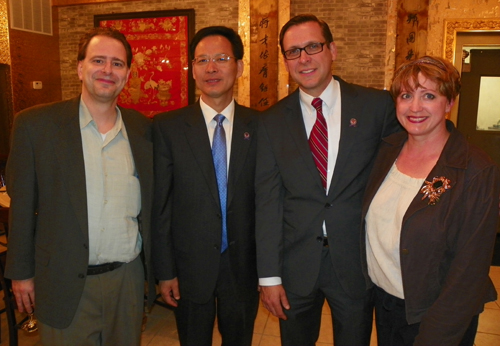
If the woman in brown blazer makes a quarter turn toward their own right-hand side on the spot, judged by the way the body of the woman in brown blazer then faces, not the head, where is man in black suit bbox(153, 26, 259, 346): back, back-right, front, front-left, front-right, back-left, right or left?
front-left

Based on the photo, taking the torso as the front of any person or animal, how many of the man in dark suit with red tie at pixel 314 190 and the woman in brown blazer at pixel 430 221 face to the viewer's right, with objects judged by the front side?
0

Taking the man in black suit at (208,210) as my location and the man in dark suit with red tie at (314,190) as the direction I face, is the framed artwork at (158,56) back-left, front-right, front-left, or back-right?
back-left

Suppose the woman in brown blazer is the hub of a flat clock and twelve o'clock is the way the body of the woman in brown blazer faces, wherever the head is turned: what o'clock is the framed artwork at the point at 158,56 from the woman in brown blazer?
The framed artwork is roughly at 3 o'clock from the woman in brown blazer.

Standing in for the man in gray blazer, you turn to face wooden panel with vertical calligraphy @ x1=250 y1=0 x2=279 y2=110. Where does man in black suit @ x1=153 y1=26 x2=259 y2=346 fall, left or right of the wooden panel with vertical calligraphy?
right

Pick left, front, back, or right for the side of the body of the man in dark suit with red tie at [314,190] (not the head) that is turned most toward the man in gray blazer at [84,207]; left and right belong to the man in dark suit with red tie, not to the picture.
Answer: right

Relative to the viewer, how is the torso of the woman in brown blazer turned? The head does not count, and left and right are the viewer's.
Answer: facing the viewer and to the left of the viewer

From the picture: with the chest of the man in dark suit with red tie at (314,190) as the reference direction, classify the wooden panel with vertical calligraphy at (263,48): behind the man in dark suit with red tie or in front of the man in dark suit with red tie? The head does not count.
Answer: behind

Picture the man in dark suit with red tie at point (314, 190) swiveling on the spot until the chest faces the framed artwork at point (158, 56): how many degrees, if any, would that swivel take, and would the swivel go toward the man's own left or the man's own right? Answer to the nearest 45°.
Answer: approximately 135° to the man's own right

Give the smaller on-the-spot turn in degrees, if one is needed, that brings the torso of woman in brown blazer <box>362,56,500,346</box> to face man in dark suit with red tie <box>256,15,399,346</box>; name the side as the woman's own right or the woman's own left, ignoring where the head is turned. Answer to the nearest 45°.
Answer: approximately 45° to the woman's own right

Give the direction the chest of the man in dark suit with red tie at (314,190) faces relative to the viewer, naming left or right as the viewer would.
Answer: facing the viewer
